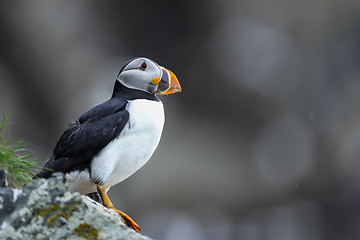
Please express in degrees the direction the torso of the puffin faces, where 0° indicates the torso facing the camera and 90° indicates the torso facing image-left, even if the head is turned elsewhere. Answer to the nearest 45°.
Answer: approximately 270°
